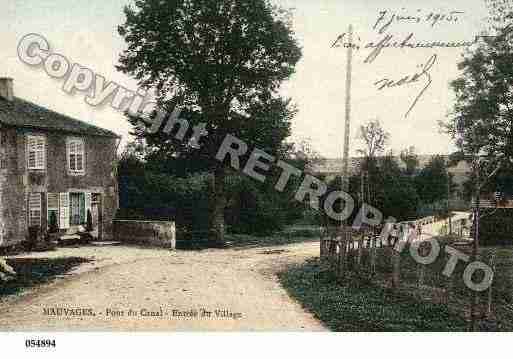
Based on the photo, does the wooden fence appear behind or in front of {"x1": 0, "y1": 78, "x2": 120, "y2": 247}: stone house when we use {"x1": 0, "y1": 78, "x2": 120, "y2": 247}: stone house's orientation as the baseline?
in front

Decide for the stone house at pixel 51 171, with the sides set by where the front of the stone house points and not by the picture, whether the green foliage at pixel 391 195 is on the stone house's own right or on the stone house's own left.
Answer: on the stone house's own left

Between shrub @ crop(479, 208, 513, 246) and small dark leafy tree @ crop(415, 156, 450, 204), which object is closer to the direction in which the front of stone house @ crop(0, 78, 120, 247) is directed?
the shrub

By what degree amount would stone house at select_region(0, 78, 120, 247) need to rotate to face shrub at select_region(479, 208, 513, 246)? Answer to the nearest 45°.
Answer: approximately 45° to its left

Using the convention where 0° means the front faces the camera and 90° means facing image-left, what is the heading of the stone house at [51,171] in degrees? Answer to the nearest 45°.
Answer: approximately 315°

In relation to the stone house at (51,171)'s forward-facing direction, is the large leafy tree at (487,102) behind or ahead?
ahead

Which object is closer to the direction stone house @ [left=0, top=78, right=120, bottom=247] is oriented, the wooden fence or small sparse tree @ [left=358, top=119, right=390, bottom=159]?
the wooden fence

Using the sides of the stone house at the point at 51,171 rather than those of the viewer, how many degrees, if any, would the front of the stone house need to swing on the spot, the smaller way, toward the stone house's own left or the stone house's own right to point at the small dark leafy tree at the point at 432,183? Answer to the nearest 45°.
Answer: approximately 90° to the stone house's own left
